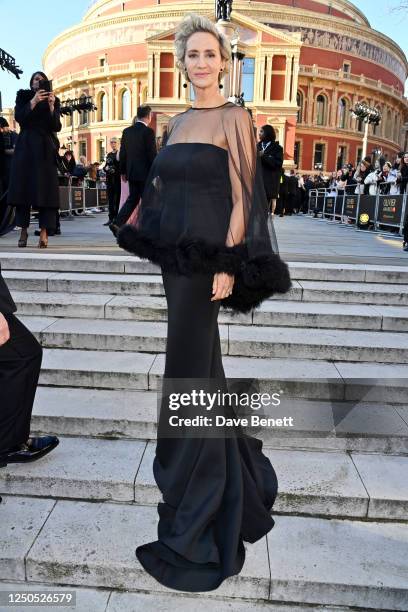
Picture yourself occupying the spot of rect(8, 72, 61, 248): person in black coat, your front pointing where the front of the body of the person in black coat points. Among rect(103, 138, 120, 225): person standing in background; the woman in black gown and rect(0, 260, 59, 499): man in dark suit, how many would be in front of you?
2

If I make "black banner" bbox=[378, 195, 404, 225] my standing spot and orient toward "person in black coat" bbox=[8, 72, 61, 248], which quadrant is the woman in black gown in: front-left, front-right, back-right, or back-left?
front-left

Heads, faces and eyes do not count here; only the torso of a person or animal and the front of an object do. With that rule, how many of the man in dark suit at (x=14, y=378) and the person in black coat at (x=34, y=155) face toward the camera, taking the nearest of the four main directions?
1

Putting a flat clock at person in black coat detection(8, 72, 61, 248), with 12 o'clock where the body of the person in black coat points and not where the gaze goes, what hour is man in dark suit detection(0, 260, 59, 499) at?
The man in dark suit is roughly at 12 o'clock from the person in black coat.

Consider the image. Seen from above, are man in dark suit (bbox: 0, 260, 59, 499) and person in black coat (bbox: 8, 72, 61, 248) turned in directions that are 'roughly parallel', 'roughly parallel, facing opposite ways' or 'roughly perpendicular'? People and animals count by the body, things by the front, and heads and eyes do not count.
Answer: roughly perpendicular

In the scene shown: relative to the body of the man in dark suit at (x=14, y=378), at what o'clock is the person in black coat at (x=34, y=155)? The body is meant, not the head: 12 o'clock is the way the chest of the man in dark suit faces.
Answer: The person in black coat is roughly at 9 o'clock from the man in dark suit.

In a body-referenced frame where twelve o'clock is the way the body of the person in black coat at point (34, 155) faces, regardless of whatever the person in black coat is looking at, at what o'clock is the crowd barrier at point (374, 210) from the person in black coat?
The crowd barrier is roughly at 8 o'clock from the person in black coat.

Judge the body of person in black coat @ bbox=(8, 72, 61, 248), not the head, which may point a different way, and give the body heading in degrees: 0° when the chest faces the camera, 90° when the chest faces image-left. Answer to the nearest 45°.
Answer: approximately 0°

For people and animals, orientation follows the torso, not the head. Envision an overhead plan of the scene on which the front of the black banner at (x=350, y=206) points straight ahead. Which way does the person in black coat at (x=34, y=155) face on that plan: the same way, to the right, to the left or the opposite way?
to the left

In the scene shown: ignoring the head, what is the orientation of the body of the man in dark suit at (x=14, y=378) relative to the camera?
to the viewer's right

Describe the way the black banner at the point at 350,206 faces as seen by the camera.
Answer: facing the viewer and to the left of the viewer

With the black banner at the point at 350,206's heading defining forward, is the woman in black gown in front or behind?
in front

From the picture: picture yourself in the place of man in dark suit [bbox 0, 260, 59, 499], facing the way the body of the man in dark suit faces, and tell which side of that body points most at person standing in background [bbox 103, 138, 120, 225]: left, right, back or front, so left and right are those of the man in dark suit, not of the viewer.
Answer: left

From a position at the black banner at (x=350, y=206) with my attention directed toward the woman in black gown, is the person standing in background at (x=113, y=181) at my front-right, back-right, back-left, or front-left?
front-right

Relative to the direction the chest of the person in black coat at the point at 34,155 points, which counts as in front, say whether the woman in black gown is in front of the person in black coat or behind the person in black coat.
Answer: in front
